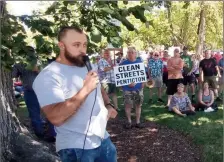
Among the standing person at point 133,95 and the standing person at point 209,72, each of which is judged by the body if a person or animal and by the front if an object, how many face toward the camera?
2

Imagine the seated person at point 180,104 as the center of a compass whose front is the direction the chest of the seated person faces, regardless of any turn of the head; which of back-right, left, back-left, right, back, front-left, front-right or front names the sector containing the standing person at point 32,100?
front-right

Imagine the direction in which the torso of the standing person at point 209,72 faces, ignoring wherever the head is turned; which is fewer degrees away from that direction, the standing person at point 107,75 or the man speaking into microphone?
the man speaking into microphone

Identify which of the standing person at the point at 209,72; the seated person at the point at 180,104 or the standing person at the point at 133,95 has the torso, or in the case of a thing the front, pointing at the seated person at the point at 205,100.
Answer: the standing person at the point at 209,72

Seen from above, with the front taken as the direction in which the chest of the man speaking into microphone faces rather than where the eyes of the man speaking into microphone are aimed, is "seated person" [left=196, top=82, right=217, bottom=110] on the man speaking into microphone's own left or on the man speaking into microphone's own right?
on the man speaking into microphone's own left
